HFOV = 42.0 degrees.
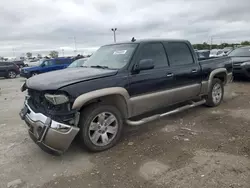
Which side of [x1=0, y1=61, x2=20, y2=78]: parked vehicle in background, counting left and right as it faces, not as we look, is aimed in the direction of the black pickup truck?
left

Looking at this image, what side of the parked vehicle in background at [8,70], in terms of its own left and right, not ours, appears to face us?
left

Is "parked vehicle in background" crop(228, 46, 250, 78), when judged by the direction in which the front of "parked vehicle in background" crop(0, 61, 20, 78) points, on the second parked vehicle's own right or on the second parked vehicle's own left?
on the second parked vehicle's own left

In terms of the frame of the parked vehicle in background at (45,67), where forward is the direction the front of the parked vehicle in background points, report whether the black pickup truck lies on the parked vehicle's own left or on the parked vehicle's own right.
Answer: on the parked vehicle's own left

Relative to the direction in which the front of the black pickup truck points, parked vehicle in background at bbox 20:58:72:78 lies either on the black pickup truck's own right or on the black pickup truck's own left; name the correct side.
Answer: on the black pickup truck's own right

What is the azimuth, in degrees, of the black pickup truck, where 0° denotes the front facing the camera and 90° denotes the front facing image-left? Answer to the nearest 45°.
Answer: approximately 45°

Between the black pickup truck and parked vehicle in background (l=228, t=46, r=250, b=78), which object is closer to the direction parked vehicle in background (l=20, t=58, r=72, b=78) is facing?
the black pickup truck
